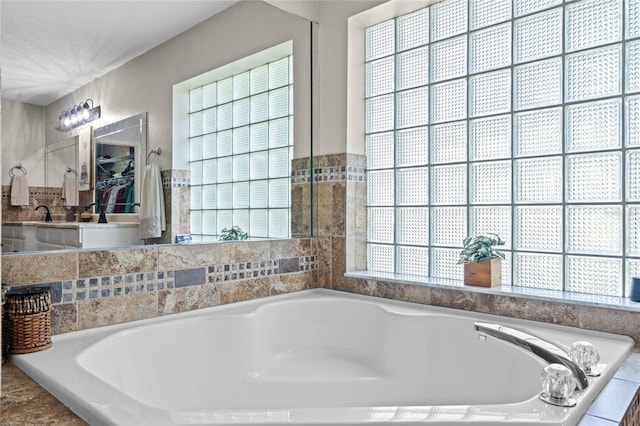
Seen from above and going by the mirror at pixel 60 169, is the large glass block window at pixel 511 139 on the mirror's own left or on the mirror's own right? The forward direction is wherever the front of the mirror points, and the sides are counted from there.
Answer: on the mirror's own left
